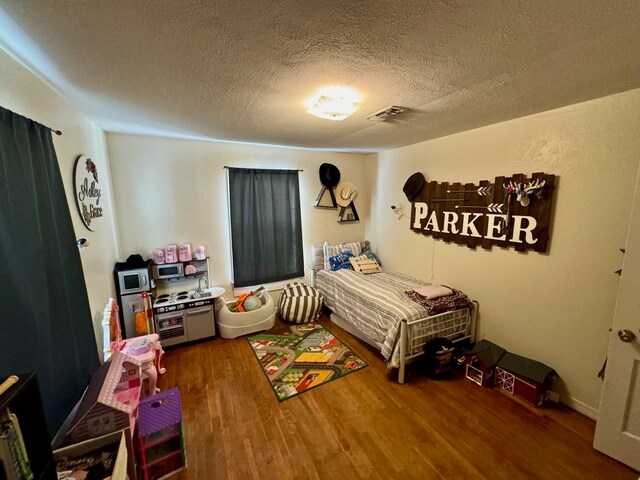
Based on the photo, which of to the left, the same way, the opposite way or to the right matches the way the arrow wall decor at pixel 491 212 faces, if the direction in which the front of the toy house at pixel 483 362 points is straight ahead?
the same way

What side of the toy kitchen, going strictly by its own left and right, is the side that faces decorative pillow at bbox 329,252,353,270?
left

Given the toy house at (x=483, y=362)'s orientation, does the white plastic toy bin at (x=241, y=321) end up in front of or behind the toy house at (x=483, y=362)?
in front

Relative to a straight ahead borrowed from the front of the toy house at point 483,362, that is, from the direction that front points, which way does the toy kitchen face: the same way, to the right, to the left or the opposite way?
to the left

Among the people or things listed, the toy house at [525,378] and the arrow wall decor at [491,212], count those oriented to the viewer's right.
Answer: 0

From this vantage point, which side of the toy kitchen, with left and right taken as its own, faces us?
front

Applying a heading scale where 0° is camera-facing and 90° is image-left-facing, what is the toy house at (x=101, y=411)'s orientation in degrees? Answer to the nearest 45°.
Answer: approximately 270°

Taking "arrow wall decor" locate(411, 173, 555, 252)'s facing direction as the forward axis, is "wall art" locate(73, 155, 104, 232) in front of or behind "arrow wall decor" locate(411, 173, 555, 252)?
in front

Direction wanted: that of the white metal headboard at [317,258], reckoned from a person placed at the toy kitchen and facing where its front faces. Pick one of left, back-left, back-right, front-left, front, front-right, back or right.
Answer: left

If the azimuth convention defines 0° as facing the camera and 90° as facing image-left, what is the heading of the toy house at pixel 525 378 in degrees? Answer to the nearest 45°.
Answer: approximately 45°

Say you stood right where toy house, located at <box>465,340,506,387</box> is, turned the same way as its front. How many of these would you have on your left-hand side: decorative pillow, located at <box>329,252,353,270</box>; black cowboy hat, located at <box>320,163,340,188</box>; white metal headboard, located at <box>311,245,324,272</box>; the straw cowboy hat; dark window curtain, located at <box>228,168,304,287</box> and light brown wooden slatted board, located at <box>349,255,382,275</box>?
0

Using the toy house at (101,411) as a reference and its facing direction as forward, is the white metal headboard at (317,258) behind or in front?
in front

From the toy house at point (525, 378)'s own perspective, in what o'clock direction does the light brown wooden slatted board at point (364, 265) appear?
The light brown wooden slatted board is roughly at 2 o'clock from the toy house.

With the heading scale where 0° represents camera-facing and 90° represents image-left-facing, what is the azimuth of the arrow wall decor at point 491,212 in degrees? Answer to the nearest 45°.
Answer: approximately 45°

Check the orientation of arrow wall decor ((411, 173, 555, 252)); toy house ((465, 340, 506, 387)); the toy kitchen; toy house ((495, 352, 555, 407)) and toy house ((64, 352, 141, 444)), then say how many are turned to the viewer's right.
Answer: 1

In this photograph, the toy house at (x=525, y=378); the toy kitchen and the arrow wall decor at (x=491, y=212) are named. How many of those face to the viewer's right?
0

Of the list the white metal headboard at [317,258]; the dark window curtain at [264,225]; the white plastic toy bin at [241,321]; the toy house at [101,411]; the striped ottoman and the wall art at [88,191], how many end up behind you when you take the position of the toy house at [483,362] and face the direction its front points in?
0

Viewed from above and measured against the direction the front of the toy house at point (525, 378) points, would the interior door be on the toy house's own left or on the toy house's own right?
on the toy house's own left
